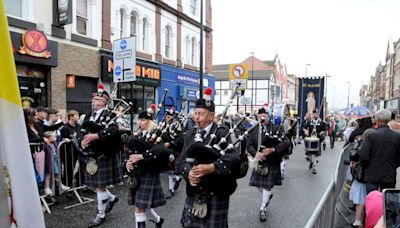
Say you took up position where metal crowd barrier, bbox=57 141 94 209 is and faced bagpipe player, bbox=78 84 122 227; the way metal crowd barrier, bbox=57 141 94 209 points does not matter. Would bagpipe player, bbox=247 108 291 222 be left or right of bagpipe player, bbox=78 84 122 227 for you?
left

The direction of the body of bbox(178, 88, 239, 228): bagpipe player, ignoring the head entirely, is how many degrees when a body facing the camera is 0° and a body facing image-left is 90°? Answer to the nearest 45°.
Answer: approximately 45°

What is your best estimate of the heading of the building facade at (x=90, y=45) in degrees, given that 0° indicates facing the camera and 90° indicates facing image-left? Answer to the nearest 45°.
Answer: approximately 315°

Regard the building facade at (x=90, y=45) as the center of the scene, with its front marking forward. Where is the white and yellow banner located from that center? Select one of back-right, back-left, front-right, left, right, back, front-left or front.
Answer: front-right

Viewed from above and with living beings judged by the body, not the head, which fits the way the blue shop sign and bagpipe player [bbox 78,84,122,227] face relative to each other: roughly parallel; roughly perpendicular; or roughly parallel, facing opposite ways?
roughly perpendicular

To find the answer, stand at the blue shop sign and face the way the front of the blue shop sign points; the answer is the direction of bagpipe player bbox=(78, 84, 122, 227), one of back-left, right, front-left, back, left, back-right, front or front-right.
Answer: front-right

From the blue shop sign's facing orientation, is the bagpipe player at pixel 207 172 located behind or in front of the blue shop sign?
in front

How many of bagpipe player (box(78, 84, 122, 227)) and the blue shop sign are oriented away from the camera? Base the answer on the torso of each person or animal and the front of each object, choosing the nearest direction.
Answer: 0

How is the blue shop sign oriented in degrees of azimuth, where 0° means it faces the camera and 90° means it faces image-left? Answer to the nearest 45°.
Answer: approximately 315°

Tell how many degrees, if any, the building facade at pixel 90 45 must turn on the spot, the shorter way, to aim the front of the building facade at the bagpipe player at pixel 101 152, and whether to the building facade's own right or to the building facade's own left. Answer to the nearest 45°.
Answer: approximately 45° to the building facade's own right

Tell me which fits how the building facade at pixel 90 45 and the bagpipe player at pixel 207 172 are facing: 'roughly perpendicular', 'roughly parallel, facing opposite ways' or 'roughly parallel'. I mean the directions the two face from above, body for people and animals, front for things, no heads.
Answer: roughly perpendicular

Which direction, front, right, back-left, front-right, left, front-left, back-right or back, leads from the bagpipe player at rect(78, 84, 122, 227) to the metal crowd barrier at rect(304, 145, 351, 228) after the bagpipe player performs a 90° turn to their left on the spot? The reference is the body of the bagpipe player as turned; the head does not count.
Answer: front
